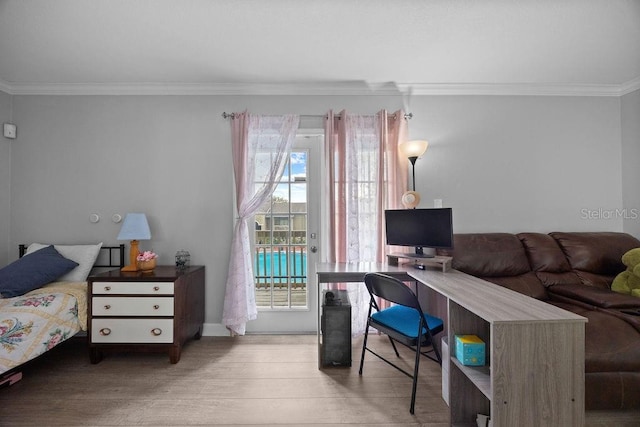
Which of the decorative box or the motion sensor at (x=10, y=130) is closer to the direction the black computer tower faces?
the decorative box

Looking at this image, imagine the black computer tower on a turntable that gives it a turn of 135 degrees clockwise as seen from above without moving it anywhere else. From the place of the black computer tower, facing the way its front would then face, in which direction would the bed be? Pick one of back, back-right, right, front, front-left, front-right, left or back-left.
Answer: front-left

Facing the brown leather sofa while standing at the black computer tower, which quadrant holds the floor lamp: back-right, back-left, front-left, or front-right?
front-left

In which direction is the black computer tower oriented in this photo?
toward the camera

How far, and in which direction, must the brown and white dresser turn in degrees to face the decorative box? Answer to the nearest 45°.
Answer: approximately 45° to its left

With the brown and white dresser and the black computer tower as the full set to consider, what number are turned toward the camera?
2

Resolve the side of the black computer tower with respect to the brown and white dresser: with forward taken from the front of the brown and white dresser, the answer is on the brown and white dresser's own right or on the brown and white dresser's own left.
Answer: on the brown and white dresser's own left

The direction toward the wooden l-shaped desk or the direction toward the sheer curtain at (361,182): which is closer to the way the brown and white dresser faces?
the wooden l-shaped desk

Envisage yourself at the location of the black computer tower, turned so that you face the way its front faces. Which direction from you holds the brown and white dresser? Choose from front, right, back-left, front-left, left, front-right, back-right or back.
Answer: right

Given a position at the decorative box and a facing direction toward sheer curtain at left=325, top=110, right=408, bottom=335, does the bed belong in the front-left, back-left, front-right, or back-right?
front-left

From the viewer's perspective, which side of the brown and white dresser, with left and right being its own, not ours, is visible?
front
